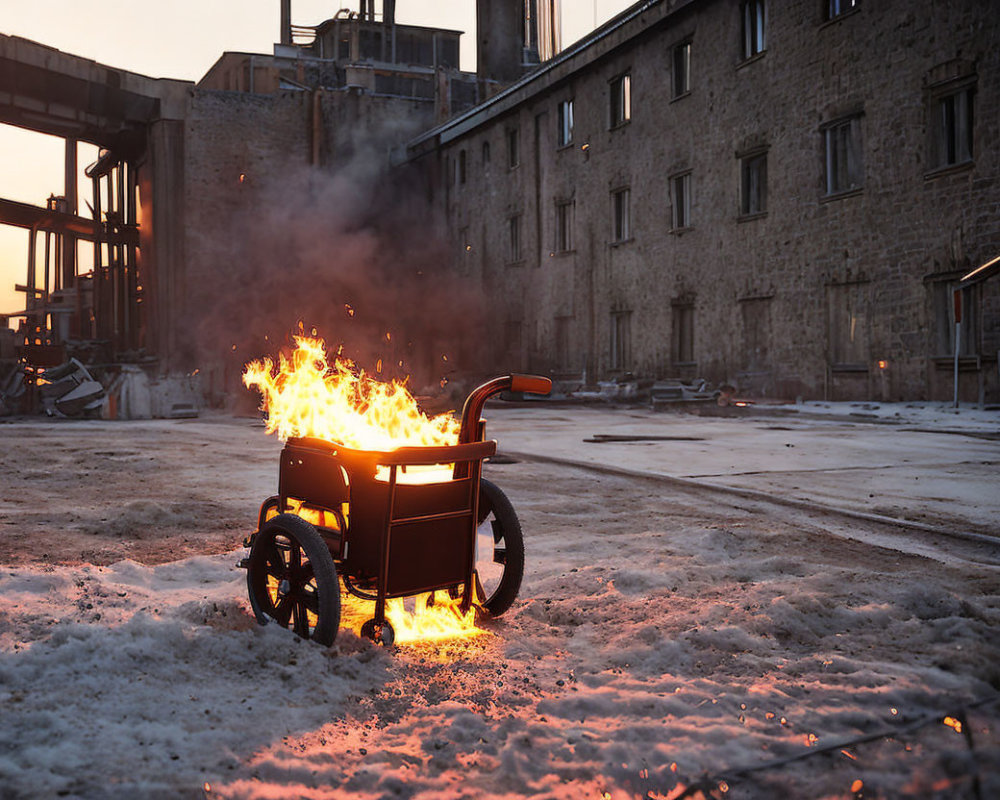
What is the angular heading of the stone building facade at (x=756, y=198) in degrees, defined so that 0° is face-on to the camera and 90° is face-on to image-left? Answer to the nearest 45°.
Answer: approximately 45°

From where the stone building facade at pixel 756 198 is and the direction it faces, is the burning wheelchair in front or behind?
in front

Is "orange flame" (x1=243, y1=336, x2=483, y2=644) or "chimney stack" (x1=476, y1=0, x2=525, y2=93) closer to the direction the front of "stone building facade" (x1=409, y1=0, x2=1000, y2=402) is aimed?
the orange flame

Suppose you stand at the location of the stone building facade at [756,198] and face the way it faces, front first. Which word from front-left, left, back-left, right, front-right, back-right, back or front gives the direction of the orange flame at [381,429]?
front-left

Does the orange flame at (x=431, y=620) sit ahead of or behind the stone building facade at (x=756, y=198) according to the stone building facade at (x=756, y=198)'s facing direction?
ahead

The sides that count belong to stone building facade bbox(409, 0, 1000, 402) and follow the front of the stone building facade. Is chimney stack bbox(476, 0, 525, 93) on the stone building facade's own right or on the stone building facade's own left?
on the stone building facade's own right

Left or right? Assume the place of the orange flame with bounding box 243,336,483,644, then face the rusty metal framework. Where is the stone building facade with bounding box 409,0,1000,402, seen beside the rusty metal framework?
right
